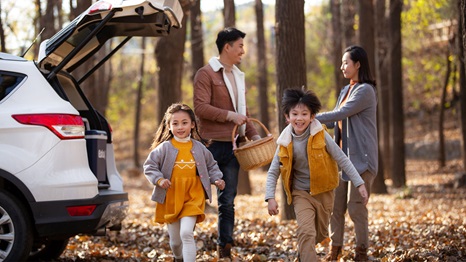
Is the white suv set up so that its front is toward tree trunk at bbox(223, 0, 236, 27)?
no

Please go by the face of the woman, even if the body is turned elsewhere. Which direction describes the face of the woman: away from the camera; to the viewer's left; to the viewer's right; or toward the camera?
to the viewer's left

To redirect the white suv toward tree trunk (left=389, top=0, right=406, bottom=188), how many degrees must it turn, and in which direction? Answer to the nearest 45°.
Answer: approximately 90° to its right

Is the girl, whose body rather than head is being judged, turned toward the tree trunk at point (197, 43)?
no

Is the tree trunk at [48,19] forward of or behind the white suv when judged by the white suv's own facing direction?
forward

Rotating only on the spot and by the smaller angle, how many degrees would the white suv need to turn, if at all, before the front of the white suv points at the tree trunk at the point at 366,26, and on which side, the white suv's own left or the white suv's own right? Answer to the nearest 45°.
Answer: approximately 90° to the white suv's own right

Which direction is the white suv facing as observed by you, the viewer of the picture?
facing away from the viewer and to the left of the viewer

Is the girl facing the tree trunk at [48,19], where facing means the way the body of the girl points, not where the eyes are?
no

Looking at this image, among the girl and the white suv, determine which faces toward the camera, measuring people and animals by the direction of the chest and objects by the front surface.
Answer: the girl

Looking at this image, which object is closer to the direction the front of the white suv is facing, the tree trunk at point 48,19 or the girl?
the tree trunk

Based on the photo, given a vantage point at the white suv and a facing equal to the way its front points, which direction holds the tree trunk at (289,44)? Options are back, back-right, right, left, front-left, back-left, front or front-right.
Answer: right

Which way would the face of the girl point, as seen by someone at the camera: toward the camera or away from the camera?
toward the camera

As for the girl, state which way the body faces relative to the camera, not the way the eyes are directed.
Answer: toward the camera

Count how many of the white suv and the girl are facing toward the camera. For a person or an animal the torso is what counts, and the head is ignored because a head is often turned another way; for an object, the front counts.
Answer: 1
